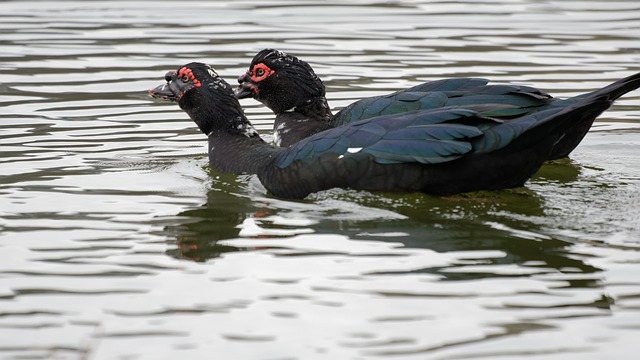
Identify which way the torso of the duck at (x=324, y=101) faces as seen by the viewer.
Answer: to the viewer's left

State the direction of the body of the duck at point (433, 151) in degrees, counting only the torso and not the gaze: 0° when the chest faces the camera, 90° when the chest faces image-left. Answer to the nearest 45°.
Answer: approximately 90°

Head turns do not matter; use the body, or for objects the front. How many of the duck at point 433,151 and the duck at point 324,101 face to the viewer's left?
2

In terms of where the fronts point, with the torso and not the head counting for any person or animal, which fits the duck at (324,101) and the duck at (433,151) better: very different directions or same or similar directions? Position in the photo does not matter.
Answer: same or similar directions

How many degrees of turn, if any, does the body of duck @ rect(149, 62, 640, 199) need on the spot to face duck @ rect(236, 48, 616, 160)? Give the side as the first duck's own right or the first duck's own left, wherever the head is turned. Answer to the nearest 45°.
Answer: approximately 45° to the first duck's own right

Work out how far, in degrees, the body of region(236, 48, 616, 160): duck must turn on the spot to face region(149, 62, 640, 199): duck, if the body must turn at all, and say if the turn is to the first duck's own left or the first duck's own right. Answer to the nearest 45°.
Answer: approximately 135° to the first duck's own left
